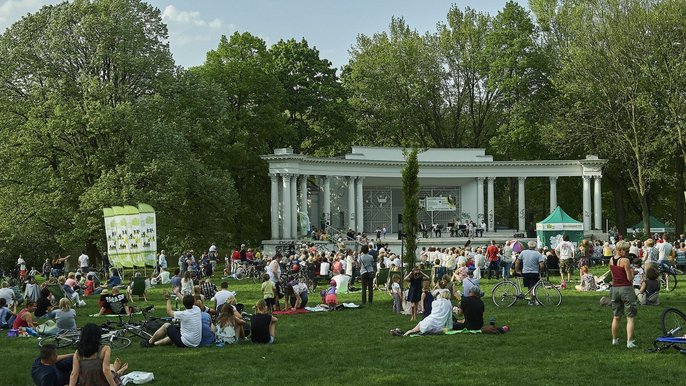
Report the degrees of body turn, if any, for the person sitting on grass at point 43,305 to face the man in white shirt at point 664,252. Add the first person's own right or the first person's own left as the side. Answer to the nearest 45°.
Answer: approximately 45° to the first person's own right

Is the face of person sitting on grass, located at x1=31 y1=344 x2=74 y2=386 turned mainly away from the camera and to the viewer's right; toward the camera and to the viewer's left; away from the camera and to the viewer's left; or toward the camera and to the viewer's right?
away from the camera and to the viewer's right

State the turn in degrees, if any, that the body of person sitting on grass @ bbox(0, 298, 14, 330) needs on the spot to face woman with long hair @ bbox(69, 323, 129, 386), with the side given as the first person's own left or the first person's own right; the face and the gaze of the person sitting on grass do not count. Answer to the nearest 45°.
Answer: approximately 135° to the first person's own right

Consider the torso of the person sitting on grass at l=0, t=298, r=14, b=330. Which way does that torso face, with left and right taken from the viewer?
facing away from the viewer and to the right of the viewer

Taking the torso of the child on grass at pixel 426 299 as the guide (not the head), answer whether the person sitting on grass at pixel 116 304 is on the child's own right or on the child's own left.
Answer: on the child's own left

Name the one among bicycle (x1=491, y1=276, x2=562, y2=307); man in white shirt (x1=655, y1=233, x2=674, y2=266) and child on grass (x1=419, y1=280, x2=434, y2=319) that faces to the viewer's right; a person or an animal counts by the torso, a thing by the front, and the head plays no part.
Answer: the bicycle

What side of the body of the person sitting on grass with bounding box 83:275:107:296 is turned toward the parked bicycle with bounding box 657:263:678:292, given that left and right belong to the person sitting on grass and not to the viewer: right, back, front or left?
right

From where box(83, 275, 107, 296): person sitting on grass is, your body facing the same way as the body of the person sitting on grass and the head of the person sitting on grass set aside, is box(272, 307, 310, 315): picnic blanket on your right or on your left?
on your right

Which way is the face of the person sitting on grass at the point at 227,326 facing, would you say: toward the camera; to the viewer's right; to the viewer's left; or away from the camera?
away from the camera

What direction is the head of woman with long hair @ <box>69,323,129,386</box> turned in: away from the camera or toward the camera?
away from the camera

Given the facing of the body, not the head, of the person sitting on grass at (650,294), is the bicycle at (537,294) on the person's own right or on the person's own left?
on the person's own left

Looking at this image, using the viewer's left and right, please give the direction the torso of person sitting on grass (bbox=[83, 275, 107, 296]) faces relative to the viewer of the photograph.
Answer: facing away from the viewer and to the right of the viewer

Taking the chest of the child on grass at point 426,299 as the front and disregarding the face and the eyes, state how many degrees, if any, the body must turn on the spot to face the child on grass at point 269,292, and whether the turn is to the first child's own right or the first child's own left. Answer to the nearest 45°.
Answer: approximately 90° to the first child's own right
